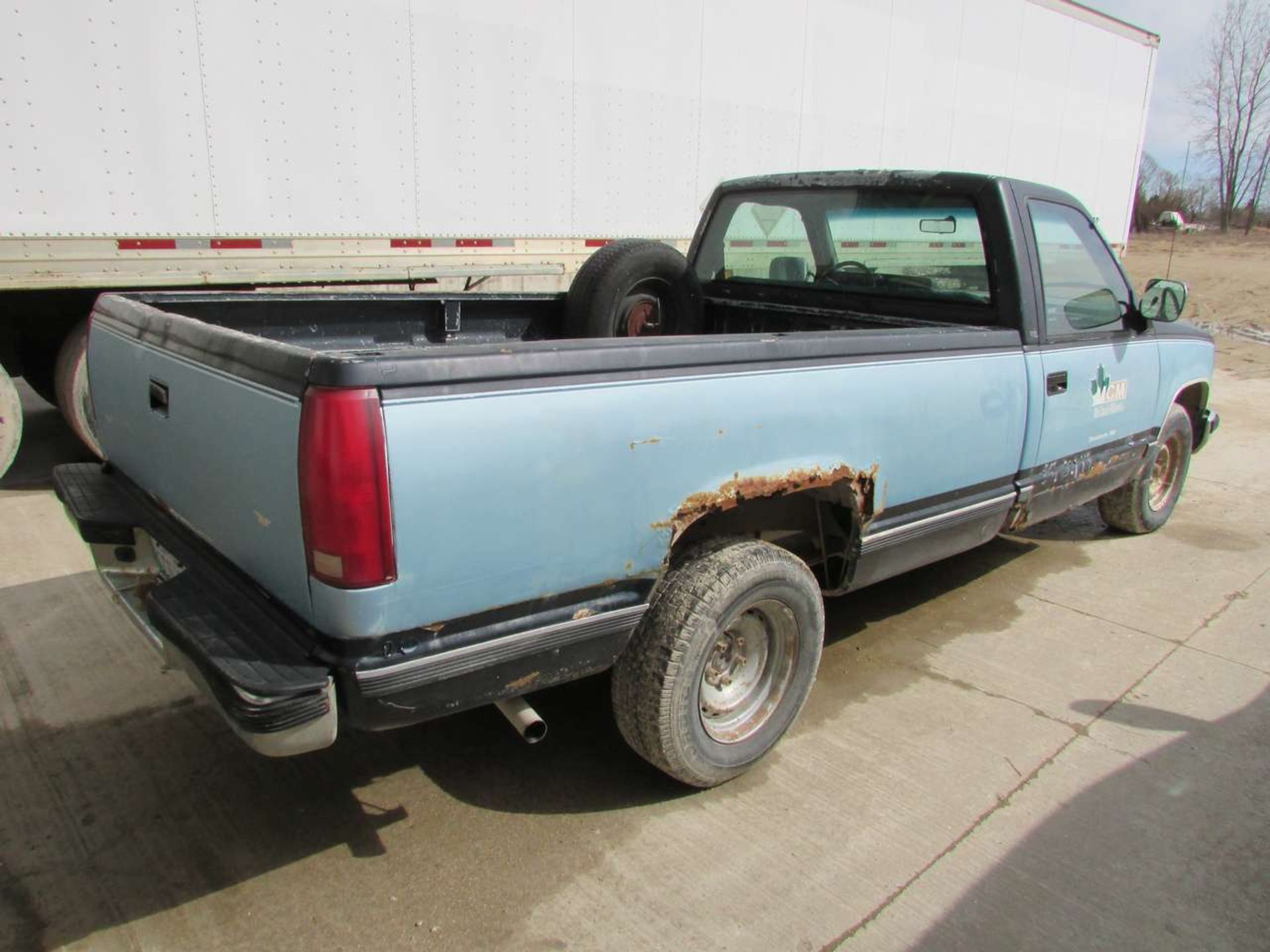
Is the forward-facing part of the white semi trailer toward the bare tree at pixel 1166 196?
yes

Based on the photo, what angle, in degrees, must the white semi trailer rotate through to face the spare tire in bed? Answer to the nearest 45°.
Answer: approximately 90° to its right

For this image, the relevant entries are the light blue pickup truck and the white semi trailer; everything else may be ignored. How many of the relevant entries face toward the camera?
0

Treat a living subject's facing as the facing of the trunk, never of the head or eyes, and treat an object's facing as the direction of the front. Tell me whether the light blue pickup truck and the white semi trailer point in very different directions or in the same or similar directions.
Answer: same or similar directions

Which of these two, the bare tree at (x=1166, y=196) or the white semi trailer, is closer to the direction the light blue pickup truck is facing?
the bare tree

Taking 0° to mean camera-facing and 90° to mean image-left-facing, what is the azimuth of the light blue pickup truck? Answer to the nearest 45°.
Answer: approximately 225°

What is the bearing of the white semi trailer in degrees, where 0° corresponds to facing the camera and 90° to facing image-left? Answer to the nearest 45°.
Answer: approximately 225°

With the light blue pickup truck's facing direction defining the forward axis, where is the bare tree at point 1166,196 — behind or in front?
in front

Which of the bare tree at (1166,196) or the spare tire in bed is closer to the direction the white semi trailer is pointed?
the bare tree
